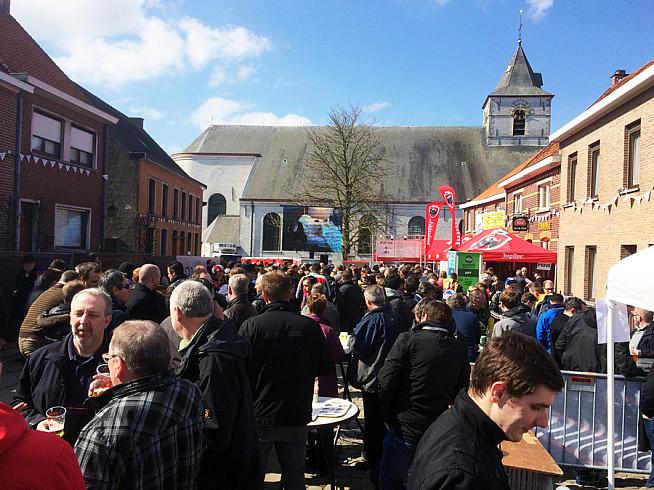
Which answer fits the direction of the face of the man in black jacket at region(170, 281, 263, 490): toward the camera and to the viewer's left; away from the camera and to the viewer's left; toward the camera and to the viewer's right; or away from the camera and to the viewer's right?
away from the camera and to the viewer's left

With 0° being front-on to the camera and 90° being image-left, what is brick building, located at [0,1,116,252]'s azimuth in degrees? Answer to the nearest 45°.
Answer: approximately 315°

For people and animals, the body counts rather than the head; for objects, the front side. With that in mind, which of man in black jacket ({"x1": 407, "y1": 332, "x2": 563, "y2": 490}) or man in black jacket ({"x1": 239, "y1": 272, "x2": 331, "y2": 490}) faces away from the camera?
man in black jacket ({"x1": 239, "y1": 272, "x2": 331, "y2": 490})

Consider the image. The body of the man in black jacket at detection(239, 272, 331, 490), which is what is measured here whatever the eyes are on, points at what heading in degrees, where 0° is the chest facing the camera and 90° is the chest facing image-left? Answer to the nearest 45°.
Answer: approximately 180°

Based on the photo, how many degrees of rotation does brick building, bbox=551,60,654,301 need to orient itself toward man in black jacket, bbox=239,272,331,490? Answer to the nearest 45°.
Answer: approximately 45° to its left

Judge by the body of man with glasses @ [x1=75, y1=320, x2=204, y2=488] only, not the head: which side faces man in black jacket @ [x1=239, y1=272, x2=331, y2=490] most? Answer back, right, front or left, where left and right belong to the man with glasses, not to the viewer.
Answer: right

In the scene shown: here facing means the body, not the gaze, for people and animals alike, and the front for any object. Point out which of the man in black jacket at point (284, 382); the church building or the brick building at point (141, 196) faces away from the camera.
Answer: the man in black jacket

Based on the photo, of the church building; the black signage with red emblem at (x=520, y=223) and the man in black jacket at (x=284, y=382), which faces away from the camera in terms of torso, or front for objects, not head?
the man in black jacket

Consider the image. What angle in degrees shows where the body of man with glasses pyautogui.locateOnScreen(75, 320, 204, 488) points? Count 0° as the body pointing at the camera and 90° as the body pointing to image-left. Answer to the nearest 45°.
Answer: approximately 135°

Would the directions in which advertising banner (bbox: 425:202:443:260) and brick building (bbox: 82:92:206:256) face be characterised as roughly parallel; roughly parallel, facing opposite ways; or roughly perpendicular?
roughly perpendicular
